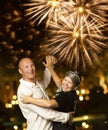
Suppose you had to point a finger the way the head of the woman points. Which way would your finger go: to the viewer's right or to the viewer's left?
to the viewer's left

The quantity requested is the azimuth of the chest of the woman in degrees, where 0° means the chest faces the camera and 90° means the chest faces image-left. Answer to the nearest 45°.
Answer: approximately 90°

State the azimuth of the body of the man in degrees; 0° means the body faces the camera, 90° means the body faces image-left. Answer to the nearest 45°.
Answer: approximately 315°
